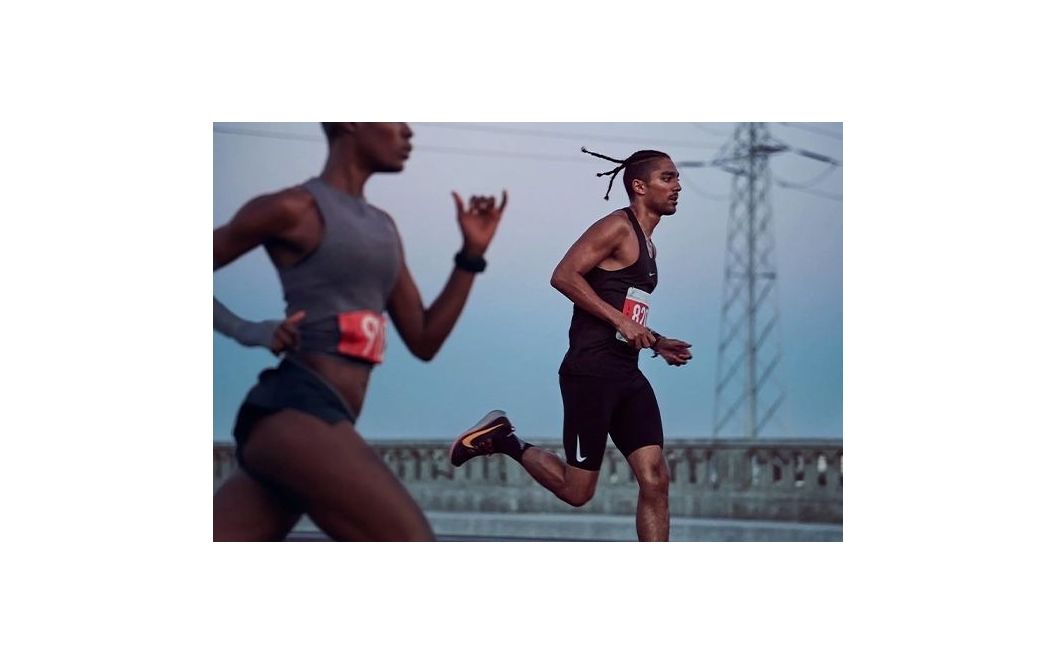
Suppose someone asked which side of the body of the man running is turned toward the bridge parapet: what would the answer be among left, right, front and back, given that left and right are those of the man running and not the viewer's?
left

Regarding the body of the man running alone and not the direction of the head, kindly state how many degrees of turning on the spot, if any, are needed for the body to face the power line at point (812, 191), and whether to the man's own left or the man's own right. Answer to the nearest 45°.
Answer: approximately 45° to the man's own left

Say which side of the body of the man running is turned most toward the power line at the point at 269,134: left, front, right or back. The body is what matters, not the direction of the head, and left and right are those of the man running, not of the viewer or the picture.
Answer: back

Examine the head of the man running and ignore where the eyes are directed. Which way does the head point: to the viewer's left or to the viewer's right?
to the viewer's right

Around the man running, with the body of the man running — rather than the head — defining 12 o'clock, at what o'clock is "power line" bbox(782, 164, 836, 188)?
The power line is roughly at 11 o'clock from the man running.

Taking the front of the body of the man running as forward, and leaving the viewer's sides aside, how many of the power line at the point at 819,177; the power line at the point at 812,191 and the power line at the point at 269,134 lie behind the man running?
1

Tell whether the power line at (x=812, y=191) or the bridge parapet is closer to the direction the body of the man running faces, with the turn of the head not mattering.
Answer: the power line

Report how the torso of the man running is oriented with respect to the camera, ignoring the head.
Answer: to the viewer's right
